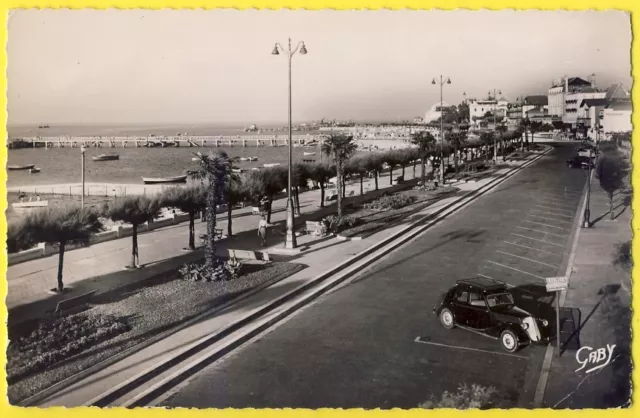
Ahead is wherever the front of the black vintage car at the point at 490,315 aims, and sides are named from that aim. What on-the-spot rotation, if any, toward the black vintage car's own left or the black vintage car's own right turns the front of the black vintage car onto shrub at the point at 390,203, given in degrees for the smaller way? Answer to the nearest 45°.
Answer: approximately 135° to the black vintage car's own left

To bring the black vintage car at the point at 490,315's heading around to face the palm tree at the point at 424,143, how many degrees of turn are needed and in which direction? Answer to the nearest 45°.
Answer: approximately 135° to its left

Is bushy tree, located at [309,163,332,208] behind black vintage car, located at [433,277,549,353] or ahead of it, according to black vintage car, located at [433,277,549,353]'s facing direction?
behind

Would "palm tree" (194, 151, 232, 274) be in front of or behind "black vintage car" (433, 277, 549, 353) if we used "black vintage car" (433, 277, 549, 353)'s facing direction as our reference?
behind

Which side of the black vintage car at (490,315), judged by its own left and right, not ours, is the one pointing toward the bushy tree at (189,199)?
back

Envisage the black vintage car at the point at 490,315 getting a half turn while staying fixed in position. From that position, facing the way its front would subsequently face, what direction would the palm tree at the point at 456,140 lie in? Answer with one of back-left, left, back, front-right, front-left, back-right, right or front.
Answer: front-right

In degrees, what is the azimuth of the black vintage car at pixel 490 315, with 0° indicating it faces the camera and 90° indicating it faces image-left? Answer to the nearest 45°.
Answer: approximately 315°

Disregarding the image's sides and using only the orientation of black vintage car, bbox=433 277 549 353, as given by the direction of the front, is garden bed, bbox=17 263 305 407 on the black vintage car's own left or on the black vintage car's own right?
on the black vintage car's own right

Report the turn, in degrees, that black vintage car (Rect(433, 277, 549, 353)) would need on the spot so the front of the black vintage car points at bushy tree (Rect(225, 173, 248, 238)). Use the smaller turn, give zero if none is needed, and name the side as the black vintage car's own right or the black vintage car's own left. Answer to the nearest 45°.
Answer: approximately 180°

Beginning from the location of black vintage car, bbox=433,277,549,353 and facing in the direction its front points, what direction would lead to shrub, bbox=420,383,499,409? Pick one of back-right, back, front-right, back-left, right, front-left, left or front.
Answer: front-right
